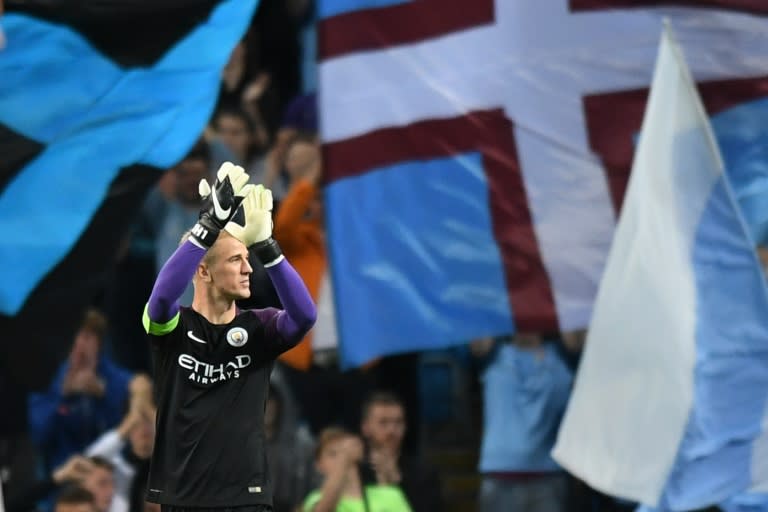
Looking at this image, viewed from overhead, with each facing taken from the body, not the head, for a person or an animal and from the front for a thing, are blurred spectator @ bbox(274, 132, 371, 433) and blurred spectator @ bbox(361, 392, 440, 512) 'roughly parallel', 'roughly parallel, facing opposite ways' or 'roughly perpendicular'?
roughly parallel

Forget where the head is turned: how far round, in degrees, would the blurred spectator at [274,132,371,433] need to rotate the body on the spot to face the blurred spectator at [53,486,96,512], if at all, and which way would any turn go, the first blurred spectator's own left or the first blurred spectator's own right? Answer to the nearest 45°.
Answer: approximately 45° to the first blurred spectator's own right

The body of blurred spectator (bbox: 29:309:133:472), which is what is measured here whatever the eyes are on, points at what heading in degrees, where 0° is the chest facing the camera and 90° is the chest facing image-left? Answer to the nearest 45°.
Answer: approximately 0°

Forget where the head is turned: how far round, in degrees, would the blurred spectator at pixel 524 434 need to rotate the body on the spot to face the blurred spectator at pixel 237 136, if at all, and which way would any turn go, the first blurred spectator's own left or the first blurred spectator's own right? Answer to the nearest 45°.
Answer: approximately 135° to the first blurred spectator's own right

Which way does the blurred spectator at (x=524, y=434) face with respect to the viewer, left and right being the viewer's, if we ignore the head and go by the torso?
facing the viewer

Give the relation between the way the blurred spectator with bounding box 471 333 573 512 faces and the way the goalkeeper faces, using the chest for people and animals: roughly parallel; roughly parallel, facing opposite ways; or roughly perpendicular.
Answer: roughly parallel

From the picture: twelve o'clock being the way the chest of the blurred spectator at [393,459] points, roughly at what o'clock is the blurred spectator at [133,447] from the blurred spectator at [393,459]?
the blurred spectator at [133,447] is roughly at 3 o'clock from the blurred spectator at [393,459].

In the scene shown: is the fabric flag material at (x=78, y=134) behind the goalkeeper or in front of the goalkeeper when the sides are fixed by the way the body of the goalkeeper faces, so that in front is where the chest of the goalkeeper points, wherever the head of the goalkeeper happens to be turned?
behind

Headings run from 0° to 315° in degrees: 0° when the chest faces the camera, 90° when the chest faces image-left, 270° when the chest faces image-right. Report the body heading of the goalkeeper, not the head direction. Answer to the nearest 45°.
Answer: approximately 0°

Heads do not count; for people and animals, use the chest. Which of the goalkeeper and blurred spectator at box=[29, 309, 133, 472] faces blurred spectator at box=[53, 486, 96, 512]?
blurred spectator at box=[29, 309, 133, 472]

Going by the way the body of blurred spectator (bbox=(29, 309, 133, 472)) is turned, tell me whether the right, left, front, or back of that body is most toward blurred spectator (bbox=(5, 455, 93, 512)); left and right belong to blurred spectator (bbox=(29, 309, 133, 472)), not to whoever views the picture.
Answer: front

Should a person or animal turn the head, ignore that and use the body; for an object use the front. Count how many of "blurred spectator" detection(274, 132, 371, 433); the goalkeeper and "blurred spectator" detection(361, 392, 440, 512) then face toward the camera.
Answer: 3
